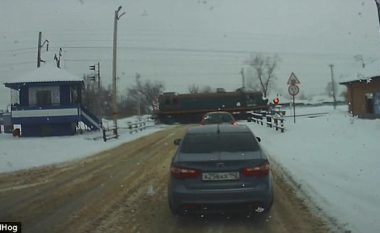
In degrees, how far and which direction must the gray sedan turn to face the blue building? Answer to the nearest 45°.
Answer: approximately 45° to its left

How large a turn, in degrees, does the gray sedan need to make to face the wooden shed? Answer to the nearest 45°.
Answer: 0° — it already faces it

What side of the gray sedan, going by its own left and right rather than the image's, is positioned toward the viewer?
back
